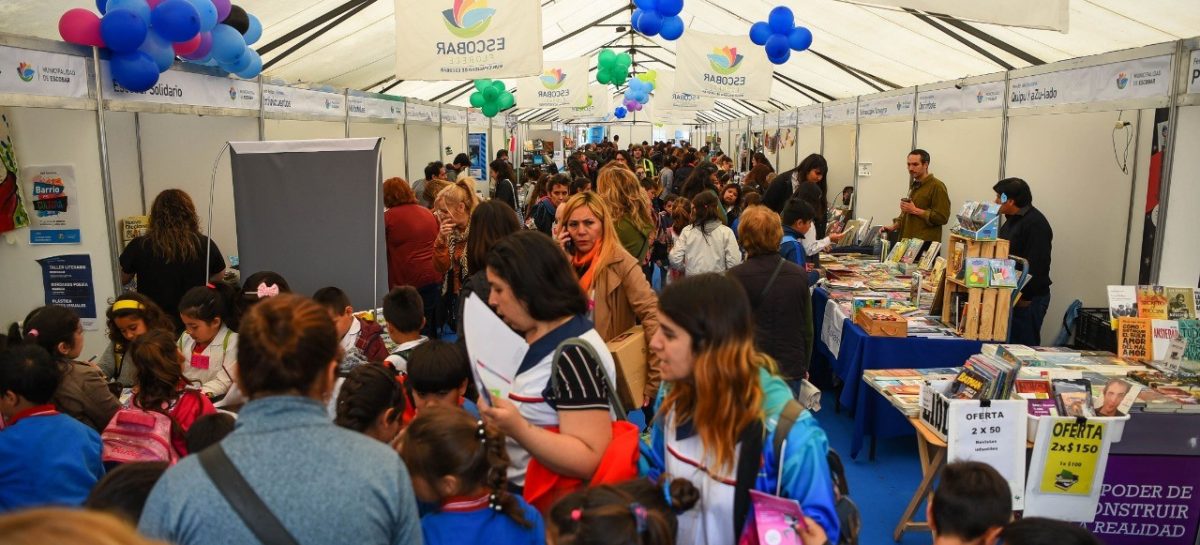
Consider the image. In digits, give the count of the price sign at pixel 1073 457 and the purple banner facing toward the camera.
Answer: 2

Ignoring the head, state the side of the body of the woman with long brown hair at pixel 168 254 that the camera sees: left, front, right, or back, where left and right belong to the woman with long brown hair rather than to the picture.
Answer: back

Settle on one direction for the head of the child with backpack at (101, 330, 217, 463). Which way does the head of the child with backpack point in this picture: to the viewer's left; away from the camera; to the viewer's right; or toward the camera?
away from the camera

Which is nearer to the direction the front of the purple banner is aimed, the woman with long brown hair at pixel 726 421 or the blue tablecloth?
the woman with long brown hair

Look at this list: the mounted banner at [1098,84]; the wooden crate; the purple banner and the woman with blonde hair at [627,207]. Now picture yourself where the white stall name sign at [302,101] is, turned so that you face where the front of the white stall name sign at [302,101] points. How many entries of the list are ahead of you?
4

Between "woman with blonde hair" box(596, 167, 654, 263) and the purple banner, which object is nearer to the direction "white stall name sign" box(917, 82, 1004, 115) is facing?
the woman with blonde hair

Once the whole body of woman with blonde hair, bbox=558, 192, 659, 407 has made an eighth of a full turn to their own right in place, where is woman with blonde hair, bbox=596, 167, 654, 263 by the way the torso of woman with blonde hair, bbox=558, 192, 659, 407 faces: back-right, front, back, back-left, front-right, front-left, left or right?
right

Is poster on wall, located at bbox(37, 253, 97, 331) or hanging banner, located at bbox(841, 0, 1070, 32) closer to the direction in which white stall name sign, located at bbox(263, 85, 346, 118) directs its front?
the hanging banner

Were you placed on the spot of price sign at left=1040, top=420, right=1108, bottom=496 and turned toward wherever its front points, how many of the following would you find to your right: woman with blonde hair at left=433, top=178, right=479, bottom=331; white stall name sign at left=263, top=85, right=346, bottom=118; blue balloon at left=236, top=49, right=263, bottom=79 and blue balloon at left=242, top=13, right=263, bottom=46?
4

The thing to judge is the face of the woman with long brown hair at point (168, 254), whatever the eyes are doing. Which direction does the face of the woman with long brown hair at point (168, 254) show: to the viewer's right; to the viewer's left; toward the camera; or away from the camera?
away from the camera
